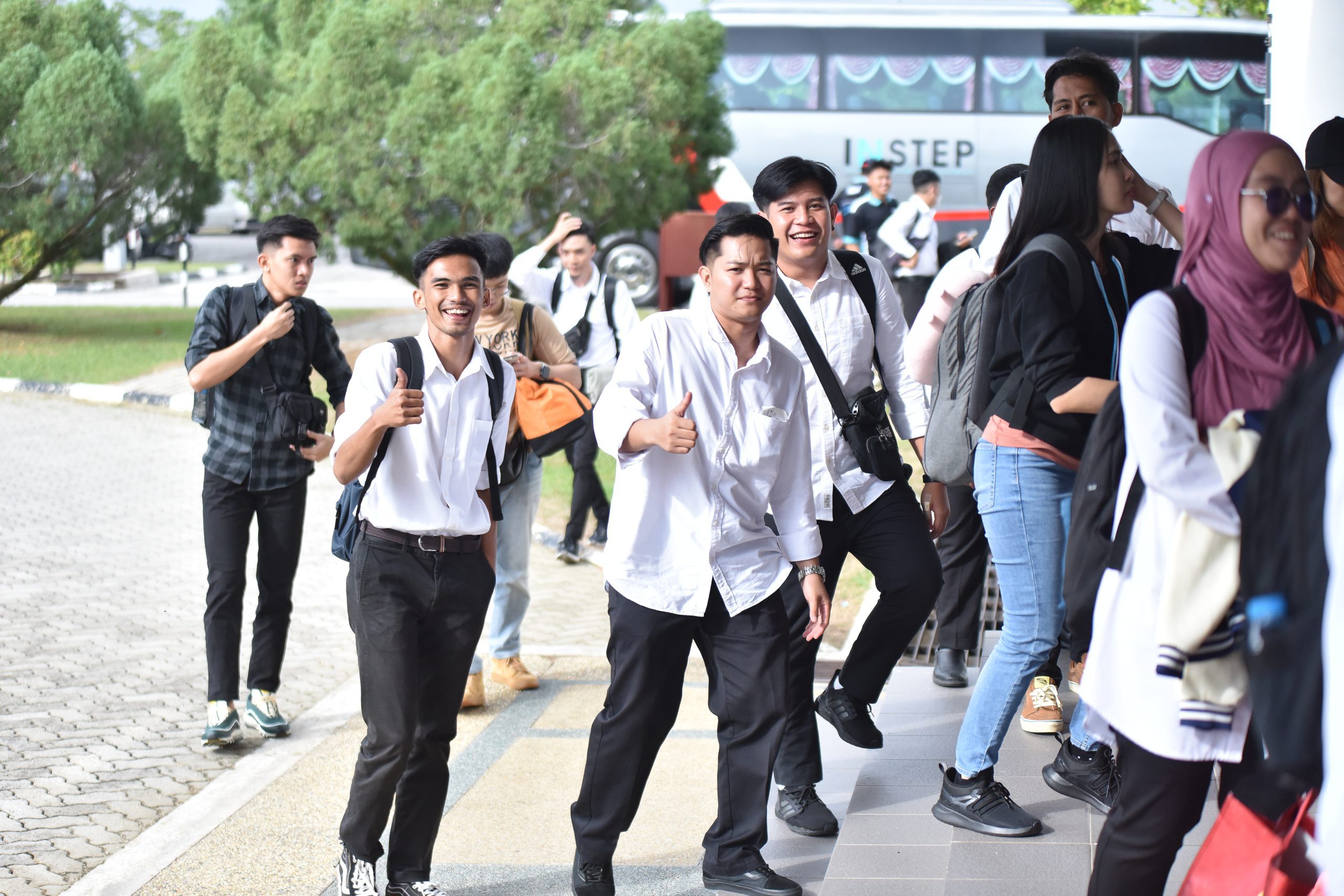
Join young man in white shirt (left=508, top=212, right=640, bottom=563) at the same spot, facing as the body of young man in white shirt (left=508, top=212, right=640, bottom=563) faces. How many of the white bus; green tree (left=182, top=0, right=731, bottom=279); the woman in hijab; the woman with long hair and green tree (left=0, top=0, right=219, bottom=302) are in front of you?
2

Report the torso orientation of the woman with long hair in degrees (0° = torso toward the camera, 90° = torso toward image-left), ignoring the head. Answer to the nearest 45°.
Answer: approximately 270°

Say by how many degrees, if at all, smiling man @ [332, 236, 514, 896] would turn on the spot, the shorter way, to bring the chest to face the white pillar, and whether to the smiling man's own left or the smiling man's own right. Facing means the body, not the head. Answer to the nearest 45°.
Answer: approximately 90° to the smiling man's own left

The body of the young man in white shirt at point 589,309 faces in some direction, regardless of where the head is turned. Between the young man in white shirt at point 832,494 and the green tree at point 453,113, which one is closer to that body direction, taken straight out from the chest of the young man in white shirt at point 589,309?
the young man in white shirt

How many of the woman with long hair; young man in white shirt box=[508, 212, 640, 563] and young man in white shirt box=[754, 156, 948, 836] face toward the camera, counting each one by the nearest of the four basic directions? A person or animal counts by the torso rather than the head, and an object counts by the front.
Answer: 2

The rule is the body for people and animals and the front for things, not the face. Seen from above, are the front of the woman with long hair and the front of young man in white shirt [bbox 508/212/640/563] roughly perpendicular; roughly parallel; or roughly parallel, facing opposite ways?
roughly perpendicular

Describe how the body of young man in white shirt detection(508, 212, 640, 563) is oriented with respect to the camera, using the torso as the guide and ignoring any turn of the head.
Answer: toward the camera

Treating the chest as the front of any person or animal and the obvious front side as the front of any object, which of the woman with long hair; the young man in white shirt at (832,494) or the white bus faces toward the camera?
the young man in white shirt

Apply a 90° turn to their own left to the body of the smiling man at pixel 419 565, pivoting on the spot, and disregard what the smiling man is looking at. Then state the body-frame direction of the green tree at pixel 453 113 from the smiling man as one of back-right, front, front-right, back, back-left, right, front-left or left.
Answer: front-left

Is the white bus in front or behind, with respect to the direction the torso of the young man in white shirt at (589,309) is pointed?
behind

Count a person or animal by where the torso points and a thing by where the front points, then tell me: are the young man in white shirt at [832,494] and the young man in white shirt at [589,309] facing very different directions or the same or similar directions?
same or similar directions

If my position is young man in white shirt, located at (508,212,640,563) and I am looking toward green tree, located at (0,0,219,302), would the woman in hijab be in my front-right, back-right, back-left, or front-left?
back-left

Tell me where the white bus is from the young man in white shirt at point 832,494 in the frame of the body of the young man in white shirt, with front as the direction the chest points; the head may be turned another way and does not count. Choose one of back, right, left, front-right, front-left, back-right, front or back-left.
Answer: back

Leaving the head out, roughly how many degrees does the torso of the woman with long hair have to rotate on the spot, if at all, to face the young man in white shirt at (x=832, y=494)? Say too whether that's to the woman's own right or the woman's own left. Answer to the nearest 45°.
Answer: approximately 135° to the woman's own left

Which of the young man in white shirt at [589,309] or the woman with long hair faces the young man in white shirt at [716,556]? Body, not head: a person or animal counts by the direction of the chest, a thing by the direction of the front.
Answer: the young man in white shirt at [589,309]
